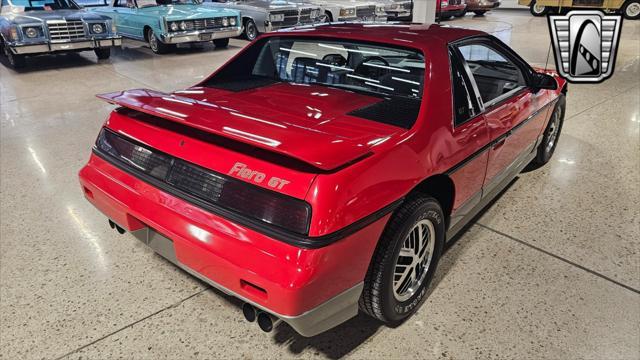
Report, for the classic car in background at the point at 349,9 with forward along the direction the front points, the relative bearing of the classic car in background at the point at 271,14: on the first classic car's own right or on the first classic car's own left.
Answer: on the first classic car's own right

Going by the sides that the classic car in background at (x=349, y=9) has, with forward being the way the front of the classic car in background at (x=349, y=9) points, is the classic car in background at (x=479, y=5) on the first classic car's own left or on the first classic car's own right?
on the first classic car's own left

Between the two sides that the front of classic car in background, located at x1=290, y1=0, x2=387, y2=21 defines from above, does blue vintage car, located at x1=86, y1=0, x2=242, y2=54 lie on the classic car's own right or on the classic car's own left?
on the classic car's own right

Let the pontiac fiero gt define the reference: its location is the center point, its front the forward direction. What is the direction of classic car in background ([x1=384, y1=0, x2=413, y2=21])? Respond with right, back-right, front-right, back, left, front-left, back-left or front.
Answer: front-left

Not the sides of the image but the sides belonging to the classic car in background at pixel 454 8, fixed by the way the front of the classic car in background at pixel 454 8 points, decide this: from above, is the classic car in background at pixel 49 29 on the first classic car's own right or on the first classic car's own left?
on the first classic car's own right

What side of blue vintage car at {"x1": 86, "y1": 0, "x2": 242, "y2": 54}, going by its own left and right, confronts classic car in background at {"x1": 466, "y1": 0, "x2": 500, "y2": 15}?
left

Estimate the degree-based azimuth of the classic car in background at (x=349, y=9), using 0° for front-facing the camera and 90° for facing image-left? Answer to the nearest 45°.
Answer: approximately 315°

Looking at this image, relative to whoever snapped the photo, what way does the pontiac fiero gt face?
facing away from the viewer and to the right of the viewer

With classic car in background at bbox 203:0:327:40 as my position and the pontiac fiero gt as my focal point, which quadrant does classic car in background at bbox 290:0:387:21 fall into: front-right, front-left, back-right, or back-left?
back-left
